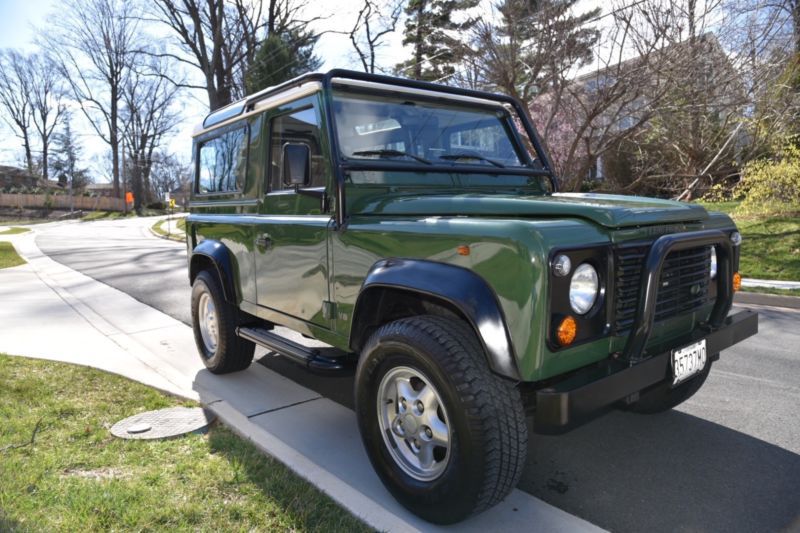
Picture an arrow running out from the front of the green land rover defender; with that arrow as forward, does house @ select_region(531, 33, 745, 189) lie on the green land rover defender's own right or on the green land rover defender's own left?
on the green land rover defender's own left

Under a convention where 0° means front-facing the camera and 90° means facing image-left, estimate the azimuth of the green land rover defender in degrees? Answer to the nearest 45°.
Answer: approximately 315°

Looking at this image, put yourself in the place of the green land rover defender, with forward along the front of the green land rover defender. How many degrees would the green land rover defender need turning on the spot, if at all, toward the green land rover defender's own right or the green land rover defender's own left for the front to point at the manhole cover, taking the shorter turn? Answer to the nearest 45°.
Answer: approximately 135° to the green land rover defender's own right
